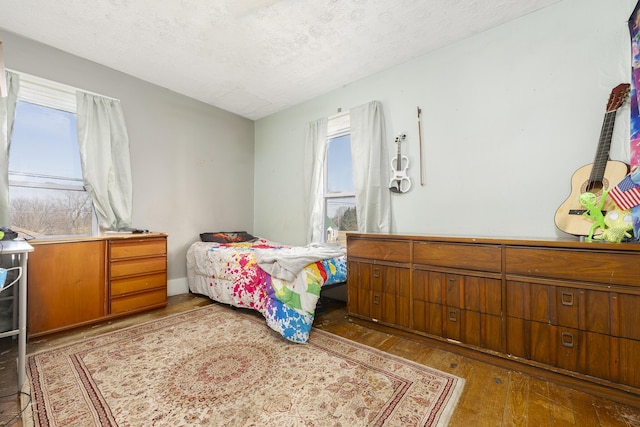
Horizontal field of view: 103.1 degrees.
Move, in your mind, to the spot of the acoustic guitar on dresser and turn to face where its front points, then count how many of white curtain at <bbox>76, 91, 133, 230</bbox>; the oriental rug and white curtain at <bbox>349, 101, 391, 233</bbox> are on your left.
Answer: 0

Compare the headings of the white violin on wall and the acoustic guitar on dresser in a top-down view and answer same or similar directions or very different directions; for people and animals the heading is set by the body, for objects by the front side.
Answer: same or similar directions

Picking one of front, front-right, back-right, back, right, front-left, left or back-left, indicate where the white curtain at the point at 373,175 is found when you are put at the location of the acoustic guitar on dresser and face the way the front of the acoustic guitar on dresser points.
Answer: right

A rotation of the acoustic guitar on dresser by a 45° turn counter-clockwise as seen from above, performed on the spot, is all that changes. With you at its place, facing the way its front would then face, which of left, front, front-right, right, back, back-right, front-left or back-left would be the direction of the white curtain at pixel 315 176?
back-right

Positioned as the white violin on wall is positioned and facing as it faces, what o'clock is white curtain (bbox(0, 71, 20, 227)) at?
The white curtain is roughly at 2 o'clock from the white violin on wall.

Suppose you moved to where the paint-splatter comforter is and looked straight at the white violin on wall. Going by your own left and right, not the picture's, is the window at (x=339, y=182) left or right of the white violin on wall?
left

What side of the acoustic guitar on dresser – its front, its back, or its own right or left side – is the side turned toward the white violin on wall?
right

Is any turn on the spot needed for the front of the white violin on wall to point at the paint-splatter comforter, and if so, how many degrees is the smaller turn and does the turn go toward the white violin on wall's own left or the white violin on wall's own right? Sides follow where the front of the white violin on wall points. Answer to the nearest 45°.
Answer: approximately 45° to the white violin on wall's own right

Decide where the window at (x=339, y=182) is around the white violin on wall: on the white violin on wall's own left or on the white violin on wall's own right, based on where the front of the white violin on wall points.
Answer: on the white violin on wall's own right

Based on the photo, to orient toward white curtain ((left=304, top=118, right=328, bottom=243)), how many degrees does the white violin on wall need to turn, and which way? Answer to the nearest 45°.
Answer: approximately 90° to its right

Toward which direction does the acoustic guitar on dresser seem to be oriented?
toward the camera

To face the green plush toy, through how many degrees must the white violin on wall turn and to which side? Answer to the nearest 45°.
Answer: approximately 45° to its left

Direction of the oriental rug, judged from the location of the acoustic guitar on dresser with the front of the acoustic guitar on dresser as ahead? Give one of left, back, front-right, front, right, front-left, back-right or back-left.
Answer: front-right

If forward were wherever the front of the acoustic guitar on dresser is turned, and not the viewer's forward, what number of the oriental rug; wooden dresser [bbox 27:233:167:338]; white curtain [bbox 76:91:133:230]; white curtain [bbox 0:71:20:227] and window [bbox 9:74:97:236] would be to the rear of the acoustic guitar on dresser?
0

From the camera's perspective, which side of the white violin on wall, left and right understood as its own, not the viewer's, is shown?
front

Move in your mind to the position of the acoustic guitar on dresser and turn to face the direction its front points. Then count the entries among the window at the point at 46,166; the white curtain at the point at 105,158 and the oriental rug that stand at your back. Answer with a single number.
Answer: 0

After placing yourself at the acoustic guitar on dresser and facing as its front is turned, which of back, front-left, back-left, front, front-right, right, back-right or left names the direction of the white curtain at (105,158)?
front-right
